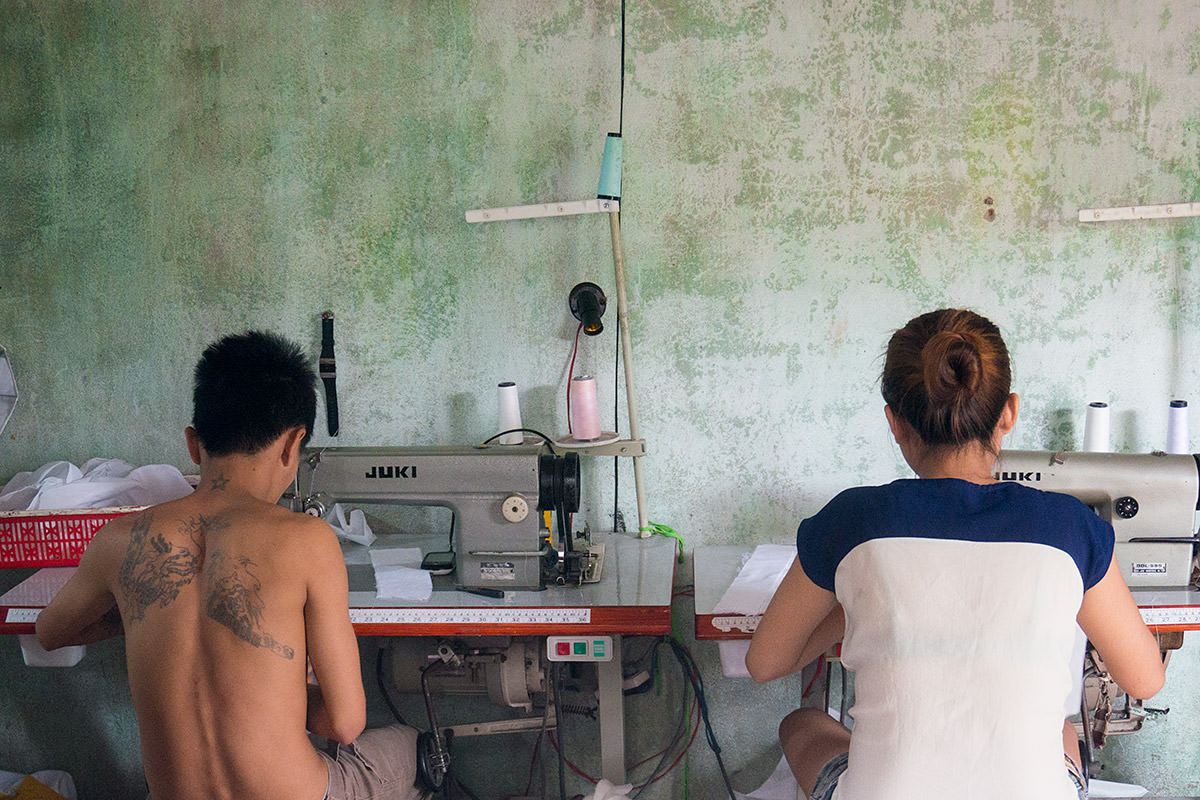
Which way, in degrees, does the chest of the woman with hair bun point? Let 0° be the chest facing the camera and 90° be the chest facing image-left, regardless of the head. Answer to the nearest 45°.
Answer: approximately 180°

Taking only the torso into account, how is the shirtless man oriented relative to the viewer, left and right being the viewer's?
facing away from the viewer

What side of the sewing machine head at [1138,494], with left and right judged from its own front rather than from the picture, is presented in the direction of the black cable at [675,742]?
right

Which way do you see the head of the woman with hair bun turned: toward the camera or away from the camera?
away from the camera

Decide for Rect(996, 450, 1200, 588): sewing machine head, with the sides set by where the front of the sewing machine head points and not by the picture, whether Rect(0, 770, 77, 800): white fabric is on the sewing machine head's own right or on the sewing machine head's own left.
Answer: on the sewing machine head's own right

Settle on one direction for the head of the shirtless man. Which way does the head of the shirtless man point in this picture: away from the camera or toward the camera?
away from the camera

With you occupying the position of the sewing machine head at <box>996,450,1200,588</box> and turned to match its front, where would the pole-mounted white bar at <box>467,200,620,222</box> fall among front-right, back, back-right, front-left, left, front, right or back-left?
right

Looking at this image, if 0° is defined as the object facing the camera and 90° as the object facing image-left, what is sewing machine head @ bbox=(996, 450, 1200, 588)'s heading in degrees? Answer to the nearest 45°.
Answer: approximately 0°

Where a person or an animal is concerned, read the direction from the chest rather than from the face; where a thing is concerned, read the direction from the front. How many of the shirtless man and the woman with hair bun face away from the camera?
2

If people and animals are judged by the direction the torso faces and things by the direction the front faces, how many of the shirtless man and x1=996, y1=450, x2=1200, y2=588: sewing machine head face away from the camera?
1

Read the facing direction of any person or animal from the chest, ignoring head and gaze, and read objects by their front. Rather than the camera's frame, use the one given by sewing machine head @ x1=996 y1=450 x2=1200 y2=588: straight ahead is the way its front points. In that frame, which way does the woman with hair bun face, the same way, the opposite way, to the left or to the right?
the opposite way

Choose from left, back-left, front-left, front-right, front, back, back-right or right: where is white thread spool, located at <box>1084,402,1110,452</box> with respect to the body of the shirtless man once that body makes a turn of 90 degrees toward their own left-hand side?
back
